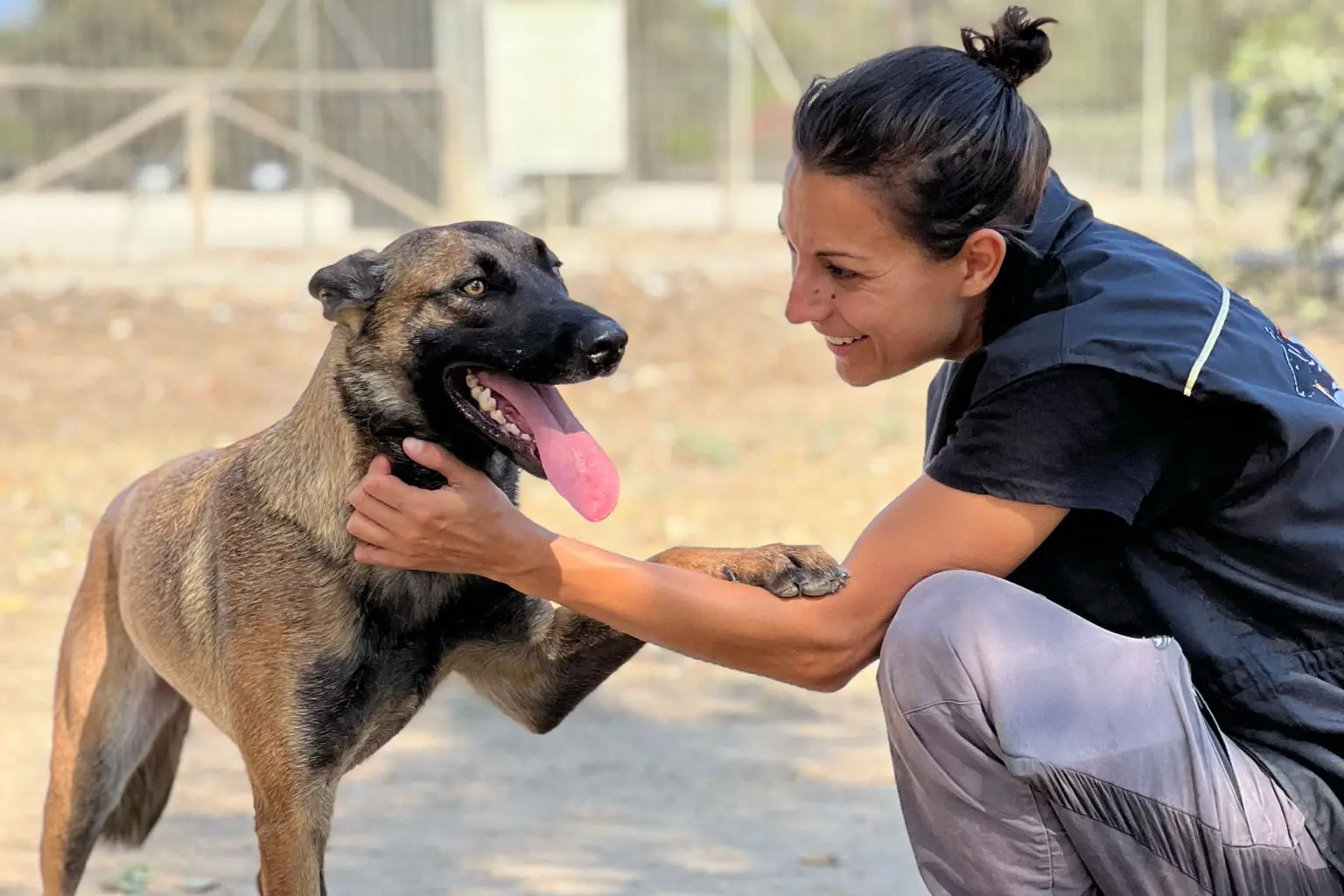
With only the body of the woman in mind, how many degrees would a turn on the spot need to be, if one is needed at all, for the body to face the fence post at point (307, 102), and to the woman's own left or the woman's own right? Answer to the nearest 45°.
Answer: approximately 45° to the woman's own right

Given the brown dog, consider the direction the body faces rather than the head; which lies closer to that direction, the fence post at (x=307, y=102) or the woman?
the woman

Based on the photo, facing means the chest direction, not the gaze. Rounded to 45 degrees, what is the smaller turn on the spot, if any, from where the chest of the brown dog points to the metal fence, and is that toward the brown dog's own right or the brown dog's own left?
approximately 135° to the brown dog's own left

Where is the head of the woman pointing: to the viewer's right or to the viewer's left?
to the viewer's left

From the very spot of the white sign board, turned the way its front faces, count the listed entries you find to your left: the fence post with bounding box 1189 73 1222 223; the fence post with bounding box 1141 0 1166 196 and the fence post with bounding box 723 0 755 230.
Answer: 3

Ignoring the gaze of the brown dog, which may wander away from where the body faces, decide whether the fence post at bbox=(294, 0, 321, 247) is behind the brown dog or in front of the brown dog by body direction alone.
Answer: behind

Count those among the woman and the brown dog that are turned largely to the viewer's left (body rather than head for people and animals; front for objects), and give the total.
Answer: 1

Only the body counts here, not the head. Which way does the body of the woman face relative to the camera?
to the viewer's left

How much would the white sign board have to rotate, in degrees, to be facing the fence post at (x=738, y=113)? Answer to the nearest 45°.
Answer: approximately 90° to its left

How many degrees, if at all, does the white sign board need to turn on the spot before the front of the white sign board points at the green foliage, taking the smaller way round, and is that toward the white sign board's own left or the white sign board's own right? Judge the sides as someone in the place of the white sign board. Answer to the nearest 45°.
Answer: approximately 45° to the white sign board's own left

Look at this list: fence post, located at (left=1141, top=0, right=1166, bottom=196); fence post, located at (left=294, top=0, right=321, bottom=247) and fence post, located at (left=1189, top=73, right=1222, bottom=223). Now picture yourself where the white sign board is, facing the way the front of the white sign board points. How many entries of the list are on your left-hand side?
2

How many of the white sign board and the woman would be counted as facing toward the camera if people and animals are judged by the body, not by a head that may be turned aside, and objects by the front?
1

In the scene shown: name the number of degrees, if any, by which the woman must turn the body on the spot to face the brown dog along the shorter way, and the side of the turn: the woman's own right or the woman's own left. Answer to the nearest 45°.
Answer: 0° — they already face it

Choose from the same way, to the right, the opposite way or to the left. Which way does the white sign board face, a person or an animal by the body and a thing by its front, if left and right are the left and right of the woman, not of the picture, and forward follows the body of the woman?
to the left

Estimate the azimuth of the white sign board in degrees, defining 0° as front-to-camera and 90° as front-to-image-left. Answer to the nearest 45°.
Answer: approximately 0°

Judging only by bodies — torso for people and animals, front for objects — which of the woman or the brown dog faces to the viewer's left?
the woman

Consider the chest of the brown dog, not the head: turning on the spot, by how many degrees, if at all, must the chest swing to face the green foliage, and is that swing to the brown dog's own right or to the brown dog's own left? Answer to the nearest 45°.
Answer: approximately 90° to the brown dog's own left
